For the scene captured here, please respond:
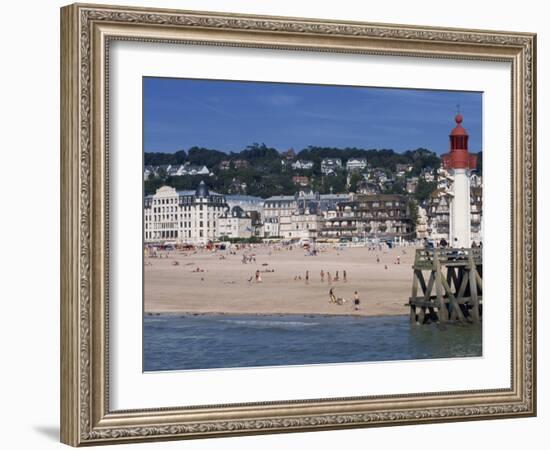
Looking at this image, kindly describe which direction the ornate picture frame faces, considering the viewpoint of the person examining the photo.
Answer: facing the viewer and to the right of the viewer
